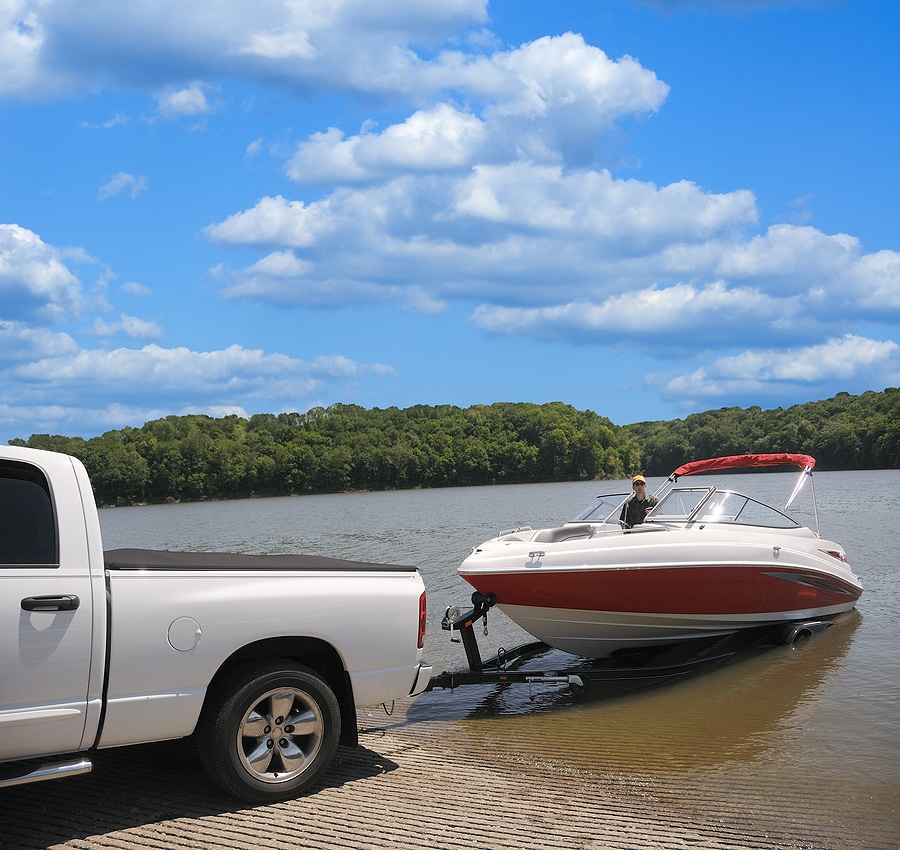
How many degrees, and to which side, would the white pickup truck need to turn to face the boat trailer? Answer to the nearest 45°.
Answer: approximately 135° to its right

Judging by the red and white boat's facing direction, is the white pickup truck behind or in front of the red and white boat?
in front

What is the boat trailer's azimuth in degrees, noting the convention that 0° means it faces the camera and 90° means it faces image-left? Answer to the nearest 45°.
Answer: approximately 45°

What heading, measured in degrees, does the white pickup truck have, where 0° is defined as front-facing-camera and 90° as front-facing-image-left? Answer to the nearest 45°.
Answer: approximately 90°

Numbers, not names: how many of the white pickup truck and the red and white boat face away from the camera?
0

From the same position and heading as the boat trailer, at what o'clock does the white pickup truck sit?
The white pickup truck is roughly at 11 o'clock from the boat trailer.

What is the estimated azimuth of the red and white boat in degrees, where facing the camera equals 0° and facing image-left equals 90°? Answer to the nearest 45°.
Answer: approximately 45°

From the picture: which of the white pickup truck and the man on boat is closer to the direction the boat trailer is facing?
the white pickup truck
